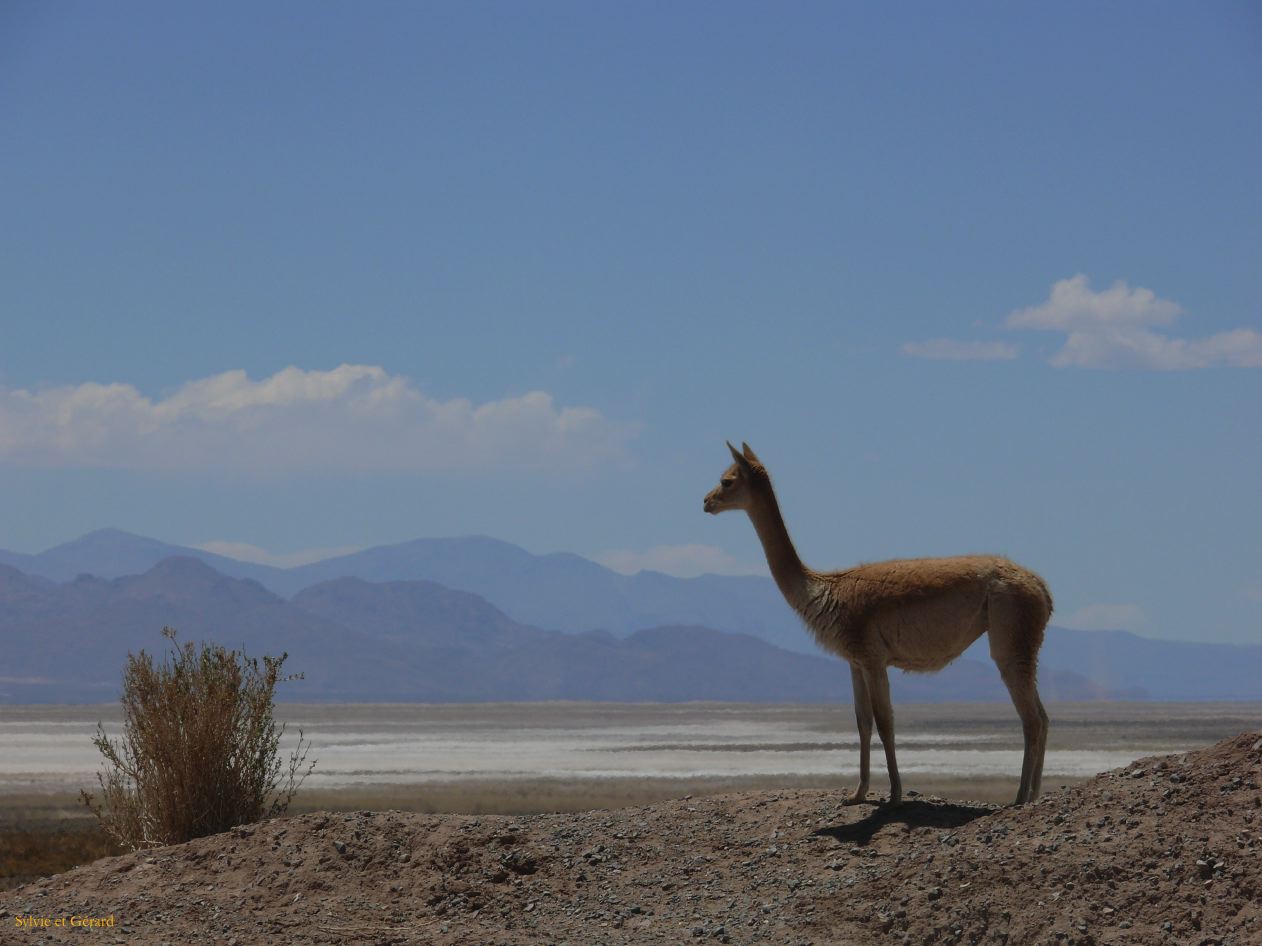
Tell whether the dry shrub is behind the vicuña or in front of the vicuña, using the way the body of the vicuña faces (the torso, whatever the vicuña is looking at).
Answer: in front

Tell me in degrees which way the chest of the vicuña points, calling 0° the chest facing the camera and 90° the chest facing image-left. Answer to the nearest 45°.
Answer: approximately 90°
